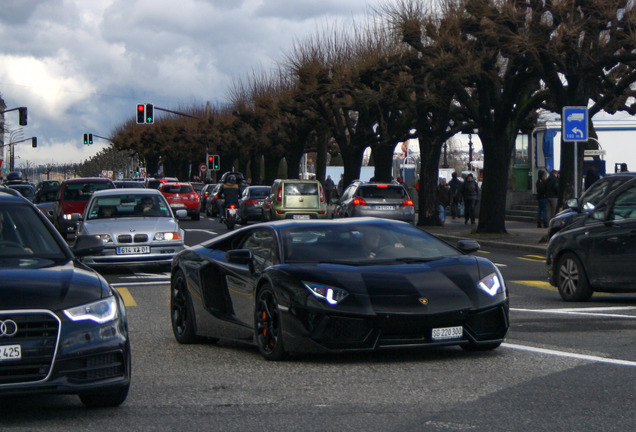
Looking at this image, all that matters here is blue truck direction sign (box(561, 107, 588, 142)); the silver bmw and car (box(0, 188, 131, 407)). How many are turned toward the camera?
3

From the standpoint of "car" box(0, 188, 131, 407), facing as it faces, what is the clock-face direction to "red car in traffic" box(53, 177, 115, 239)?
"red car in traffic" box(53, 177, 115, 239) is roughly at 6 o'clock from "car" box(0, 188, 131, 407).

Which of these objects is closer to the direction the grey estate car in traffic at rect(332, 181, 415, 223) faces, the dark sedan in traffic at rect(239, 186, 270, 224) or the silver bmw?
the dark sedan in traffic

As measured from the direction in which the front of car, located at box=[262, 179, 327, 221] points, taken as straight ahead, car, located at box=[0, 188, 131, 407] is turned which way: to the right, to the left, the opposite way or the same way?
the opposite way

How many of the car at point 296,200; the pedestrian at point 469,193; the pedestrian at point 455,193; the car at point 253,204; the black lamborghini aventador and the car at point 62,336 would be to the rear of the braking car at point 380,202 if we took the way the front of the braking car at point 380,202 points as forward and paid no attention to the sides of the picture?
2

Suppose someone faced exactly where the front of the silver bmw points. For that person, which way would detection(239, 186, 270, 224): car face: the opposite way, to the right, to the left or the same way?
the opposite way

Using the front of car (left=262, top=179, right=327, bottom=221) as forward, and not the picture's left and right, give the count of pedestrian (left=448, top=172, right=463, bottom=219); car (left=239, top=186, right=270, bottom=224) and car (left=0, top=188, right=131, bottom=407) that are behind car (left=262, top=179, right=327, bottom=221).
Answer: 1

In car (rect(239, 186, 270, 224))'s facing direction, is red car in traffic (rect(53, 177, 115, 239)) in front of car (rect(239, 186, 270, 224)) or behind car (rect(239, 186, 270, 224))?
behind

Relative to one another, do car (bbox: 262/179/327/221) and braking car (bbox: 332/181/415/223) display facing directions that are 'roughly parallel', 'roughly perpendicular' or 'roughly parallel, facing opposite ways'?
roughly parallel

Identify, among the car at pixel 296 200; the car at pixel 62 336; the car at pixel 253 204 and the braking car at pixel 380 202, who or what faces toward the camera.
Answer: the car at pixel 62 336

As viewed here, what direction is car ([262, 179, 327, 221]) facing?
away from the camera

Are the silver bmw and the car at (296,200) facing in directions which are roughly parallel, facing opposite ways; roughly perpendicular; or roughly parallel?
roughly parallel, facing opposite ways

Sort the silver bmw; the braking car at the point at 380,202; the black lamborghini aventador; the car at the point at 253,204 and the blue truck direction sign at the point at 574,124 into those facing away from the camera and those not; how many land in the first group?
2

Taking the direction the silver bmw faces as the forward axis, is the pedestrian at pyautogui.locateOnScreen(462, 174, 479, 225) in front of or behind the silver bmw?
behind

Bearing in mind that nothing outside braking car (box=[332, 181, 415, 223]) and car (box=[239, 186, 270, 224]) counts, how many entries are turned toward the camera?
0

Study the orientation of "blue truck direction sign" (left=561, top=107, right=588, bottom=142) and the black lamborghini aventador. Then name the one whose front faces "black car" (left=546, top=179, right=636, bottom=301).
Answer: the blue truck direction sign

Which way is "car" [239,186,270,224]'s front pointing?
away from the camera
